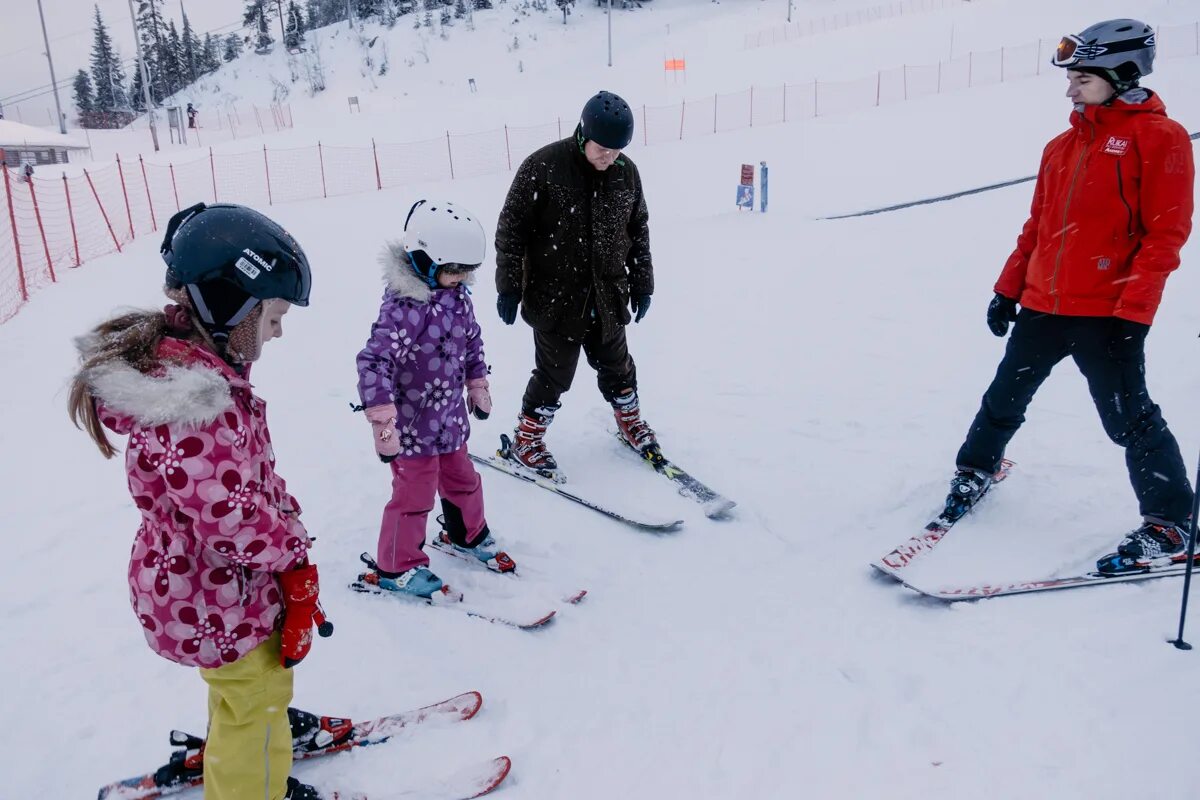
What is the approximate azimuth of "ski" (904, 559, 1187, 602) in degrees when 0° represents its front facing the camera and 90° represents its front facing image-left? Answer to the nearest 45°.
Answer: approximately 90°

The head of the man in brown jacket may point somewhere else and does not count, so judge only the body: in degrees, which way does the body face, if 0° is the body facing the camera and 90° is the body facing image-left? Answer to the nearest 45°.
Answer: approximately 315°

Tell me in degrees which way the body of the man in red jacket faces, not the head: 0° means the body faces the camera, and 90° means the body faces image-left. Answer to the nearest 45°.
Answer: approximately 45°

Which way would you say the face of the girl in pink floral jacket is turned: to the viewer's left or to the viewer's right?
to the viewer's right

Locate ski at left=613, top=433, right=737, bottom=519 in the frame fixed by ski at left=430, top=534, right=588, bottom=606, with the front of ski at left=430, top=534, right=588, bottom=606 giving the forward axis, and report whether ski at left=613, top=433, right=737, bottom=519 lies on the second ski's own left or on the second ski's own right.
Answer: on the second ski's own left

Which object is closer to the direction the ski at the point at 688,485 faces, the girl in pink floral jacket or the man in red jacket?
the man in red jacket

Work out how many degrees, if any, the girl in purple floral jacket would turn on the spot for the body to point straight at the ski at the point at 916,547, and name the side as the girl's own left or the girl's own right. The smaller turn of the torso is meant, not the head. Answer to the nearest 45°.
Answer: approximately 45° to the girl's own left
